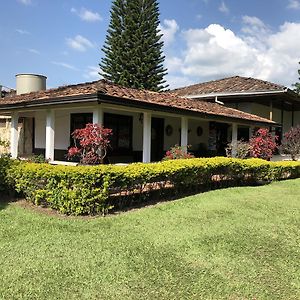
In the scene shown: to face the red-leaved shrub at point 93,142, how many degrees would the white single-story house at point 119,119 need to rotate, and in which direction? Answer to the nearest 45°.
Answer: approximately 45° to its right

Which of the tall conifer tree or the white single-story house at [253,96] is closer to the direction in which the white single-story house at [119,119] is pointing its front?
the white single-story house

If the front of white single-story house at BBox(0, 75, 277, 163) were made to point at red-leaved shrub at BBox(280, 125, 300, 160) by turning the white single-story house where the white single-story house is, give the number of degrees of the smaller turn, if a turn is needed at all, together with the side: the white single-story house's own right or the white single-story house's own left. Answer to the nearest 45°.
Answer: approximately 90° to the white single-story house's own left

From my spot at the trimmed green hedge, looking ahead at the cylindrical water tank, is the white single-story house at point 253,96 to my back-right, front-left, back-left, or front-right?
front-right

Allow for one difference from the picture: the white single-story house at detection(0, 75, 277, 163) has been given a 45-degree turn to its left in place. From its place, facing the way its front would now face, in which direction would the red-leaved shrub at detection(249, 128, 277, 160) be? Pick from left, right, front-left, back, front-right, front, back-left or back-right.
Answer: front

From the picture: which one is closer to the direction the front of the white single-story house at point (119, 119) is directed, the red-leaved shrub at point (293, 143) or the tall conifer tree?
the red-leaved shrub

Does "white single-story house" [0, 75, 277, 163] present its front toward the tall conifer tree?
no

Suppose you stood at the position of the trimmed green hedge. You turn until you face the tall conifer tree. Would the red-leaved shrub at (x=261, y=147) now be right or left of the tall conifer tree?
right

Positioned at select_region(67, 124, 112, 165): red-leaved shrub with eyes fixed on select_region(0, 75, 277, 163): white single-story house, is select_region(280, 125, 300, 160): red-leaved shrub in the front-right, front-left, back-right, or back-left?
front-right

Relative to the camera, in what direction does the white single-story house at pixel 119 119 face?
facing the viewer and to the right of the viewer
